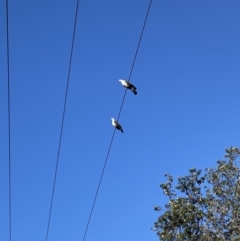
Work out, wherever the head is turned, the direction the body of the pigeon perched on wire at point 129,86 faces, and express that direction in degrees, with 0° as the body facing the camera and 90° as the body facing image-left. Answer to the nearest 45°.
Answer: approximately 90°
